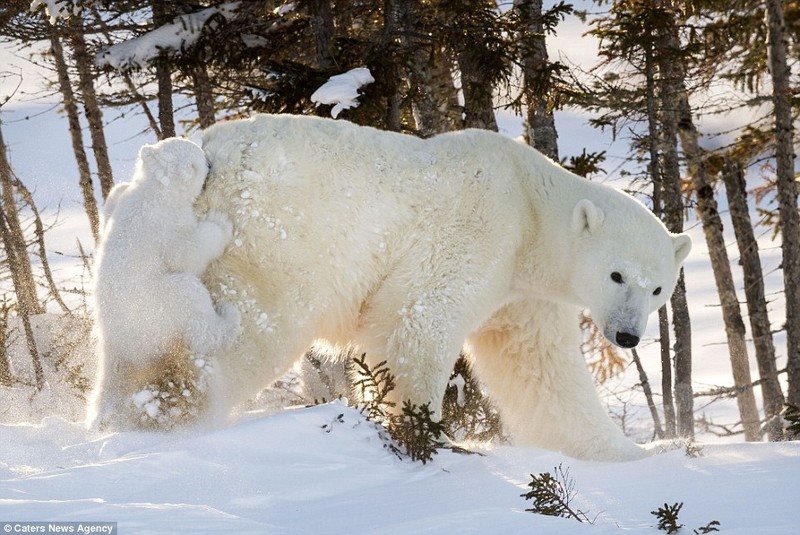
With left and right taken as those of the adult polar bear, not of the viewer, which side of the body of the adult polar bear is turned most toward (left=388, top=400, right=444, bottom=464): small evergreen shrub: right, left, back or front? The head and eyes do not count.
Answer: right

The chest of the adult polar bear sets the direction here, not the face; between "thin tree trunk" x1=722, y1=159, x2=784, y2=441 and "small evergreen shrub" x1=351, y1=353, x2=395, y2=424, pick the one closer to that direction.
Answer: the thin tree trunk

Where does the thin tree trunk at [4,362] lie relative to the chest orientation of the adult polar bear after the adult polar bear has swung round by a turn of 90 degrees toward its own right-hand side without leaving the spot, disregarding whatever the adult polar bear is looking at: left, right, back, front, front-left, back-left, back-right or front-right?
back-right

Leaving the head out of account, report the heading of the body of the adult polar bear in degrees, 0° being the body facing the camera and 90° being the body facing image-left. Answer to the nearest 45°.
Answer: approximately 270°

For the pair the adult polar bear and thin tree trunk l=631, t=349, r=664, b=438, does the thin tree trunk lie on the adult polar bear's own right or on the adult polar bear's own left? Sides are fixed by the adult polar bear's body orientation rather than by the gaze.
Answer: on the adult polar bear's own left

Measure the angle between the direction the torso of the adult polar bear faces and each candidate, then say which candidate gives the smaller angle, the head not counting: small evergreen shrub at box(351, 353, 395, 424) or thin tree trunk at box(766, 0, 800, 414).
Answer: the thin tree trunk

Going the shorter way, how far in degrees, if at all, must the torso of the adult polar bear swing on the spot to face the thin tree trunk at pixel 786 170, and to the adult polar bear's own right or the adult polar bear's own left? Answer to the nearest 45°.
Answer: approximately 45° to the adult polar bear's own left

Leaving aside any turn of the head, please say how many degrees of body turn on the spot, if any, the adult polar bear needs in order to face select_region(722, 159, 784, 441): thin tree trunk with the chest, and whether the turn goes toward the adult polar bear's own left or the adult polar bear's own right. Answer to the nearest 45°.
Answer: approximately 45° to the adult polar bear's own left

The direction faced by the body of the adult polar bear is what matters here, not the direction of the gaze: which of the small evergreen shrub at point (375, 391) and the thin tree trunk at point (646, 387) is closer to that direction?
the thin tree trunk

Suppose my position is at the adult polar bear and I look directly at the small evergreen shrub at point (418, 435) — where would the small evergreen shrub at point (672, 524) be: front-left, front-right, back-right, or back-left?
front-left
